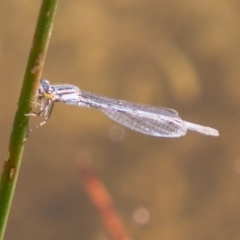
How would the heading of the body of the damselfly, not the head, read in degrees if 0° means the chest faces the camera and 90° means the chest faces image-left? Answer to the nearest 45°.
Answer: approximately 90°
